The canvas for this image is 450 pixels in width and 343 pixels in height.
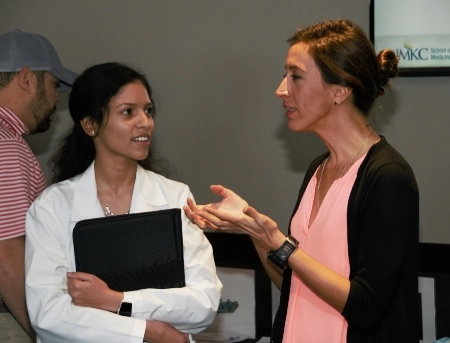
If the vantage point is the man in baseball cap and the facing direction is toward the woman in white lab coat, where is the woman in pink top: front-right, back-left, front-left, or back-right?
front-left

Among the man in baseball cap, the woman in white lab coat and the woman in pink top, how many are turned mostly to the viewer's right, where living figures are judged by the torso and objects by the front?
1

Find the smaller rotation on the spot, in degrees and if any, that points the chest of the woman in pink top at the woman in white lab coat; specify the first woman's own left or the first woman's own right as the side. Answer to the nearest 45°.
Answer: approximately 45° to the first woman's own right

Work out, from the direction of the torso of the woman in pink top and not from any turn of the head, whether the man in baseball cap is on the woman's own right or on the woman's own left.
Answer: on the woman's own right

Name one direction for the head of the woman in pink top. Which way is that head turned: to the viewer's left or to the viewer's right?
to the viewer's left

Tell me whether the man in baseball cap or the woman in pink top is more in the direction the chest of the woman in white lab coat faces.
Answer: the woman in pink top

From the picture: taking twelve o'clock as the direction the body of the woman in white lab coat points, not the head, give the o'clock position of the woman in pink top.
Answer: The woman in pink top is roughly at 10 o'clock from the woman in white lab coat.

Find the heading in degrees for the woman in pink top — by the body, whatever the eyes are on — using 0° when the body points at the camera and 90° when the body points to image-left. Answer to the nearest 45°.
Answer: approximately 45°

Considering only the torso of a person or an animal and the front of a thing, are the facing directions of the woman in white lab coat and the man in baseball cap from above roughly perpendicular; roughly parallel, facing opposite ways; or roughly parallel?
roughly perpendicular

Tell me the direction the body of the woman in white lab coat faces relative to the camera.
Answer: toward the camera

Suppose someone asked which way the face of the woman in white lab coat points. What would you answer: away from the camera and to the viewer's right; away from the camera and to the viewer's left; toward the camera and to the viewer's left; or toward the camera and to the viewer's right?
toward the camera and to the viewer's right

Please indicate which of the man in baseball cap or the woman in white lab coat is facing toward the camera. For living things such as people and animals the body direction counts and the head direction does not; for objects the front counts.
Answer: the woman in white lab coat

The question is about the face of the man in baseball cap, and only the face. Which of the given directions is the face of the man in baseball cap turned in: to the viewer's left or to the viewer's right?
to the viewer's right

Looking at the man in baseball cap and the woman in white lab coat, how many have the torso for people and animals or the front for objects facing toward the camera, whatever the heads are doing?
1

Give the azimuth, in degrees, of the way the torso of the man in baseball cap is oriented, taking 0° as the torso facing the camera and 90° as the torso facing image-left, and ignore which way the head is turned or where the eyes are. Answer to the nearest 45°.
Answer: approximately 270°
